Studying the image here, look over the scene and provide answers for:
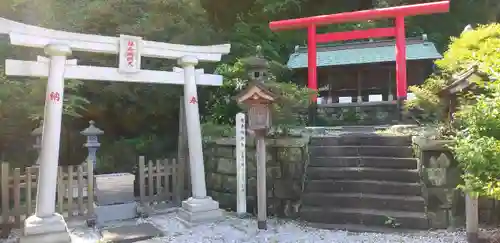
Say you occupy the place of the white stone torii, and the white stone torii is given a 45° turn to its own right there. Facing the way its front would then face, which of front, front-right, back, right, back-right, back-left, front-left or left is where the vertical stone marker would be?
left

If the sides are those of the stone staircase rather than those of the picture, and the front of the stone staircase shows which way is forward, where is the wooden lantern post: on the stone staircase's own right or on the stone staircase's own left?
on the stone staircase's own right

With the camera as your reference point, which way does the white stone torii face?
facing the viewer and to the right of the viewer

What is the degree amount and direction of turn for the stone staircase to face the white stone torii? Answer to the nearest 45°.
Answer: approximately 45° to its right

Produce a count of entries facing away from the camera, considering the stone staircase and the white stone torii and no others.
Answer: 0

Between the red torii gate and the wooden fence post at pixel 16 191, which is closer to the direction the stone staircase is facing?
the wooden fence post

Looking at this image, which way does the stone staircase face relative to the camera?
toward the camera

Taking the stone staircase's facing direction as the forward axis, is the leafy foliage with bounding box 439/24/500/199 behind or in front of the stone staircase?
in front

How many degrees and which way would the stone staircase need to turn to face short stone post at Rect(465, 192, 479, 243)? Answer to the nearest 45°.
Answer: approximately 45° to its left

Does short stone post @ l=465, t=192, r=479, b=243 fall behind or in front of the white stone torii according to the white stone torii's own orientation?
in front

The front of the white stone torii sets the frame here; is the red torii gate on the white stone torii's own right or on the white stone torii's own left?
on the white stone torii's own left
